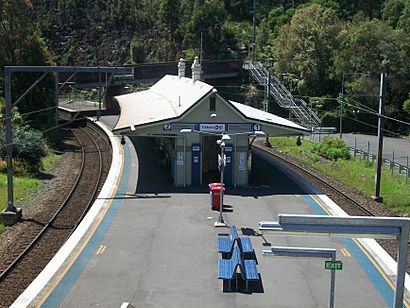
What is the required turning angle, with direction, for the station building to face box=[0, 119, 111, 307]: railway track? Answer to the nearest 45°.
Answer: approximately 45° to its right

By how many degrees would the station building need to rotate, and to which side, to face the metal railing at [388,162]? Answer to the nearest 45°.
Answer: approximately 135° to its left

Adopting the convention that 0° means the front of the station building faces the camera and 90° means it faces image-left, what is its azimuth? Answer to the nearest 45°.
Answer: approximately 0°

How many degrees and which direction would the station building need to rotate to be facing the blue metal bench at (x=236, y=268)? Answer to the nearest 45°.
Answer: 0° — it already faces it

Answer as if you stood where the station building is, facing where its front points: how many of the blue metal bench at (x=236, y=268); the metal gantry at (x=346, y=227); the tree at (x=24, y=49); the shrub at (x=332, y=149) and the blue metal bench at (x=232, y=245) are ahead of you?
3

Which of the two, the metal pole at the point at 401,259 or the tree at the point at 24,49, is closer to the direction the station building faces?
the metal pole

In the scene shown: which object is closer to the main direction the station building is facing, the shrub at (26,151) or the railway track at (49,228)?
the railway track

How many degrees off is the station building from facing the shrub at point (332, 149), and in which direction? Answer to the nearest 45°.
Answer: approximately 135° to its left

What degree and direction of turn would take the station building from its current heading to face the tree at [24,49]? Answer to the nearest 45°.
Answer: approximately 135° to its right

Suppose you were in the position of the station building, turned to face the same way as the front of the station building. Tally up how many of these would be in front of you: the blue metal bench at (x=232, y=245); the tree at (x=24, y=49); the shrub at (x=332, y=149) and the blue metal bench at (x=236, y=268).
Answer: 2

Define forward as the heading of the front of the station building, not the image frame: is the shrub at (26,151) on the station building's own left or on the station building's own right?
on the station building's own right
